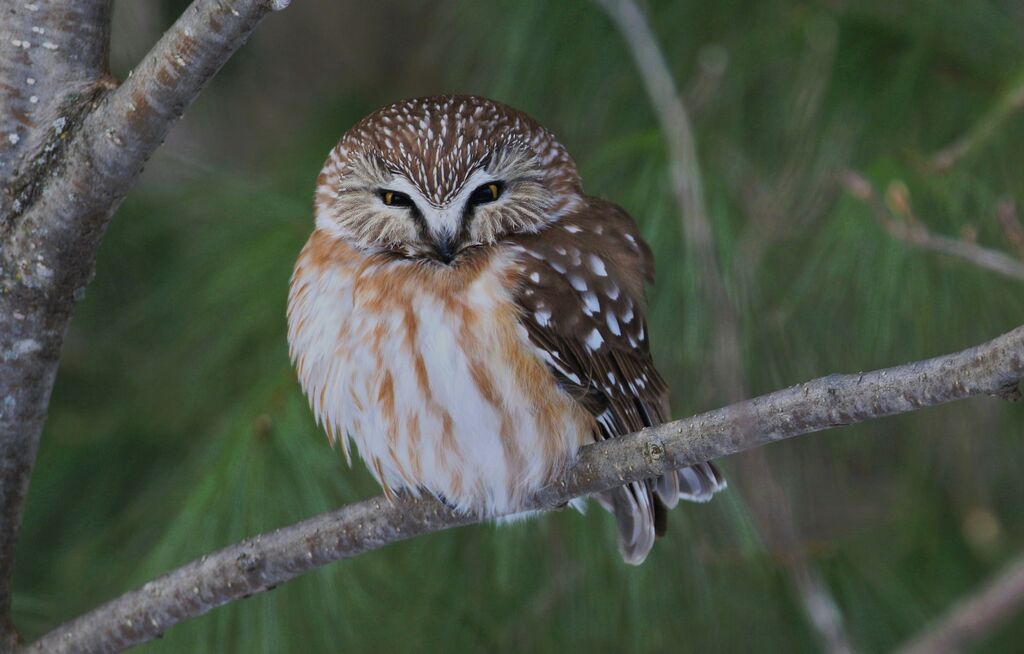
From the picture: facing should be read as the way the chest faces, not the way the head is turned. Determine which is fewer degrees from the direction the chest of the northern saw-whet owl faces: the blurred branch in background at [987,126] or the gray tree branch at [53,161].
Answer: the gray tree branch

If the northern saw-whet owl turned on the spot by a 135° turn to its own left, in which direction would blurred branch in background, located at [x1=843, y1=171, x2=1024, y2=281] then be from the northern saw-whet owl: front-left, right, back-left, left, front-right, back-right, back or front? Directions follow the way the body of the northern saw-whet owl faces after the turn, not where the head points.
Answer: front

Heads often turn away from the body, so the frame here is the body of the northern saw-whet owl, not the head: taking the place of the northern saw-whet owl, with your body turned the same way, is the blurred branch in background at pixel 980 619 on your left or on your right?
on your left

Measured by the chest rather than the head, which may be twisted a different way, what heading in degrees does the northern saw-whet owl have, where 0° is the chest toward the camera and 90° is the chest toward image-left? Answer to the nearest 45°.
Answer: approximately 45°
